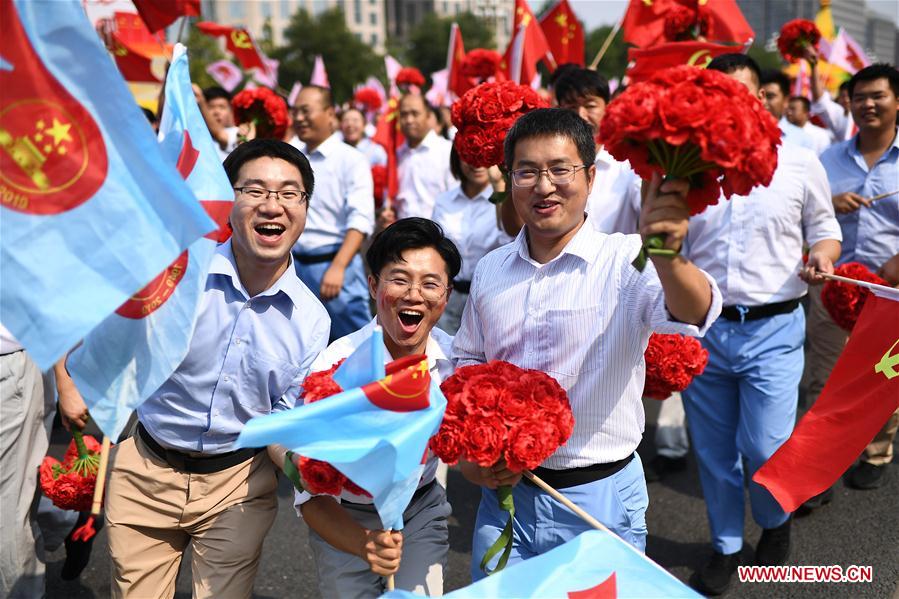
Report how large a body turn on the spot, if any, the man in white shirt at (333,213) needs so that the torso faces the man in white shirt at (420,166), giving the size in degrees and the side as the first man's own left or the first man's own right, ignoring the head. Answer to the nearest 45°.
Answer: approximately 180°

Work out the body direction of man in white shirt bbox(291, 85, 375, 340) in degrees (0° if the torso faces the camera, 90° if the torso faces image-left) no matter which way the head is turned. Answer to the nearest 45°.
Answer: approximately 45°

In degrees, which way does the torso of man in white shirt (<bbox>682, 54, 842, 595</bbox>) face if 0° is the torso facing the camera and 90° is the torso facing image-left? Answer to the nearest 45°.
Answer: approximately 45°

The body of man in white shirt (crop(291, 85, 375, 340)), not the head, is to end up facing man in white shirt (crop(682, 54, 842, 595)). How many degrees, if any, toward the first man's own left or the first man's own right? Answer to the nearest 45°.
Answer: approximately 90° to the first man's own left

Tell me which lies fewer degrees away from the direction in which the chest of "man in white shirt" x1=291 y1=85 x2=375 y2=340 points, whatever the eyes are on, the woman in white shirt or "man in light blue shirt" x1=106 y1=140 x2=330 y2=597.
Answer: the man in light blue shirt

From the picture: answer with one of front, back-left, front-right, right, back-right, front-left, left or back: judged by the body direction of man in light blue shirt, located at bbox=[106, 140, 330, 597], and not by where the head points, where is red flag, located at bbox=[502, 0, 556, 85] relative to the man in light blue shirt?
back-left

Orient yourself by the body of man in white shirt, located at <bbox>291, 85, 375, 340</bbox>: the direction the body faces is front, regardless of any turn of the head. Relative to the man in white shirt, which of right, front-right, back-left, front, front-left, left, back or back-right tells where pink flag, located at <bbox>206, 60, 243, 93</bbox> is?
back-right

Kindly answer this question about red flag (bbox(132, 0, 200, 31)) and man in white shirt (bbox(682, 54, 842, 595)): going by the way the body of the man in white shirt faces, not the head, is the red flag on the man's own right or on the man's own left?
on the man's own right

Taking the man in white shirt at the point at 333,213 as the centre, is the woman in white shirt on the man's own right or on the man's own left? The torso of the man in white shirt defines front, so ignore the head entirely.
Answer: on the man's own left
